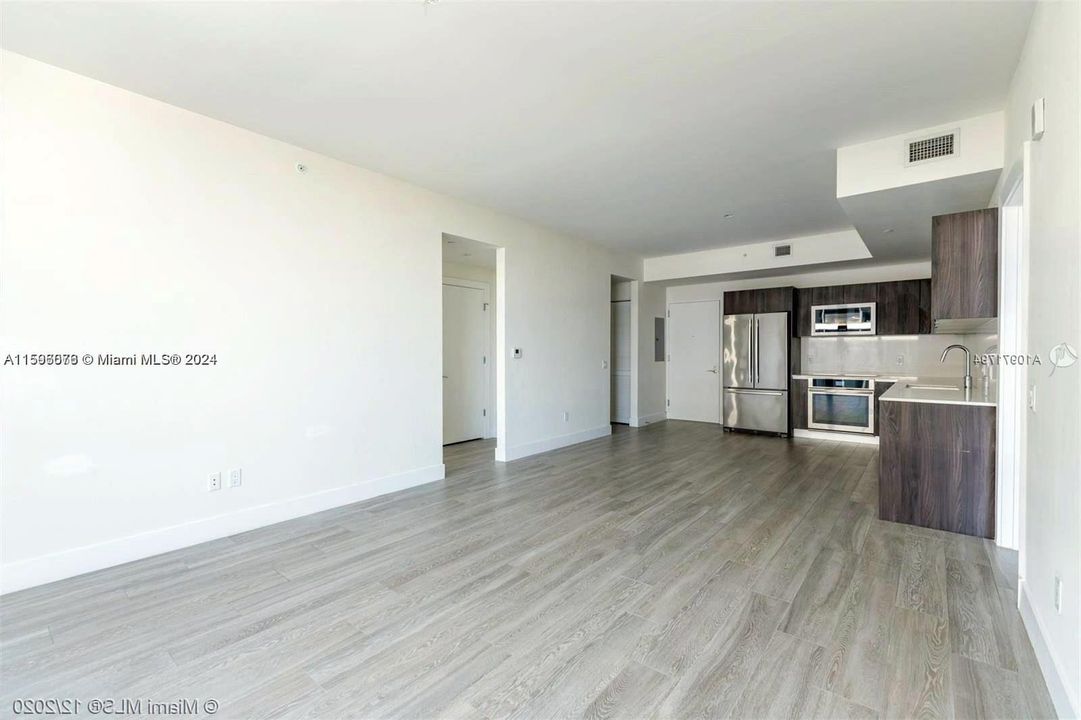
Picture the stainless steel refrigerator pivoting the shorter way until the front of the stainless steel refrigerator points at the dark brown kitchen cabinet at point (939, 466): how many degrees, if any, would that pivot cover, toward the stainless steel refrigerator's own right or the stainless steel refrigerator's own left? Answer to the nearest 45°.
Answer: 0° — it already faces it

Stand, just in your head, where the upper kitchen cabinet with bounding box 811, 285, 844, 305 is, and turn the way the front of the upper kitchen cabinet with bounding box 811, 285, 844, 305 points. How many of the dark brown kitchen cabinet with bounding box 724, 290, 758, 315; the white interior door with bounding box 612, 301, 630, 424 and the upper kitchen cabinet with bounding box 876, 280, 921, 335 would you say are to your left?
1

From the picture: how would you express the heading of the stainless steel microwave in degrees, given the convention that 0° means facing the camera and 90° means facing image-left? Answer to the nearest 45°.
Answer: approximately 0°

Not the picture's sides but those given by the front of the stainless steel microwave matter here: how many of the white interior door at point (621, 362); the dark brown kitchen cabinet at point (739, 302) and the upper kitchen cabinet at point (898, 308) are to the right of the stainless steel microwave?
2

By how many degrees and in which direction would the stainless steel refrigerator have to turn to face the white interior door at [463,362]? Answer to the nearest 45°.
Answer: approximately 45° to its right

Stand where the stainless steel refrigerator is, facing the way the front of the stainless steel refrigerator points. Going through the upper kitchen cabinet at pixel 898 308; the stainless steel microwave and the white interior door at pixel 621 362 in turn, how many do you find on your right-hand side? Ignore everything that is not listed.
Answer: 1

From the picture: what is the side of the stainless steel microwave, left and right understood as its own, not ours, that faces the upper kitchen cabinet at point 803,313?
right

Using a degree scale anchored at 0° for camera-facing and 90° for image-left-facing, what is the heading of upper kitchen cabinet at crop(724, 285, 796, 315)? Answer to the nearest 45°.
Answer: approximately 0°
